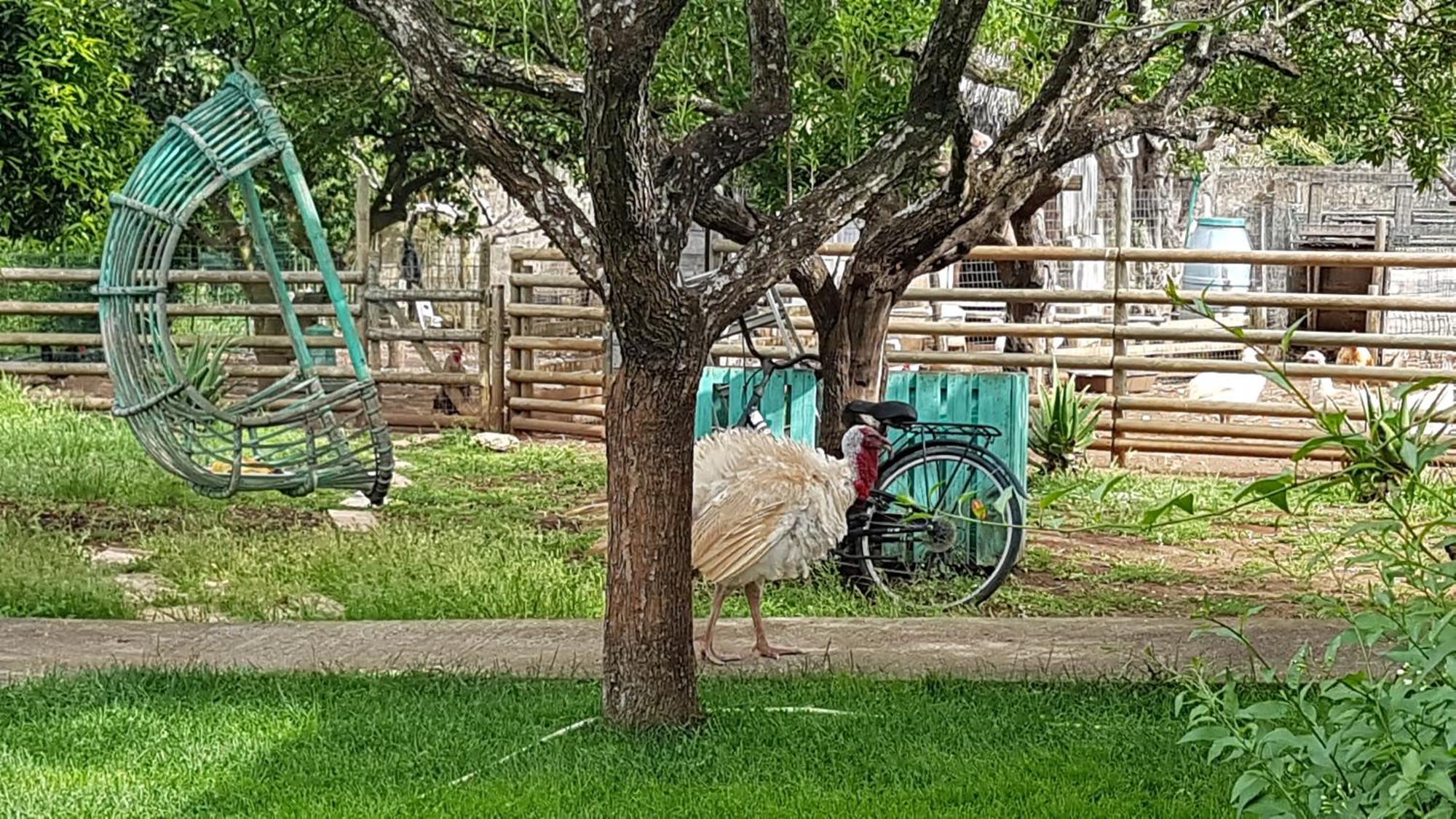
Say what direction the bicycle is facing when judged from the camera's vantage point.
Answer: facing to the left of the viewer

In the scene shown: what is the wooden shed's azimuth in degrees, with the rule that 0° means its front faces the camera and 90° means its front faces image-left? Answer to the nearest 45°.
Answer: approximately 0°

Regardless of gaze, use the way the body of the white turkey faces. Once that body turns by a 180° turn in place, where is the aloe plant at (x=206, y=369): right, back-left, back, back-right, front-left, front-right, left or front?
front-right

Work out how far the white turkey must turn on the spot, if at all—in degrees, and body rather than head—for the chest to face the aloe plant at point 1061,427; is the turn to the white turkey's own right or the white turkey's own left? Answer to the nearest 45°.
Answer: approximately 90° to the white turkey's own left

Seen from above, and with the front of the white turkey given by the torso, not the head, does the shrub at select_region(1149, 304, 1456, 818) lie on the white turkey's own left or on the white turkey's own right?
on the white turkey's own right

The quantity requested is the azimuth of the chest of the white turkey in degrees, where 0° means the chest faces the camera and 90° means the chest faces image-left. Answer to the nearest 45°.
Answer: approximately 270°

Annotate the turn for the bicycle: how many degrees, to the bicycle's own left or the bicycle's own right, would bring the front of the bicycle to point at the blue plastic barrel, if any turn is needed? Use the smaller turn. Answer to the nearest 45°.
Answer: approximately 90° to the bicycle's own right

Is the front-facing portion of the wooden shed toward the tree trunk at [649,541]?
yes

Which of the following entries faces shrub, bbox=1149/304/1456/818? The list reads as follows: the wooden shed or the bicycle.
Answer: the wooden shed

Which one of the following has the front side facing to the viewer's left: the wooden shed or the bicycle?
the bicycle
